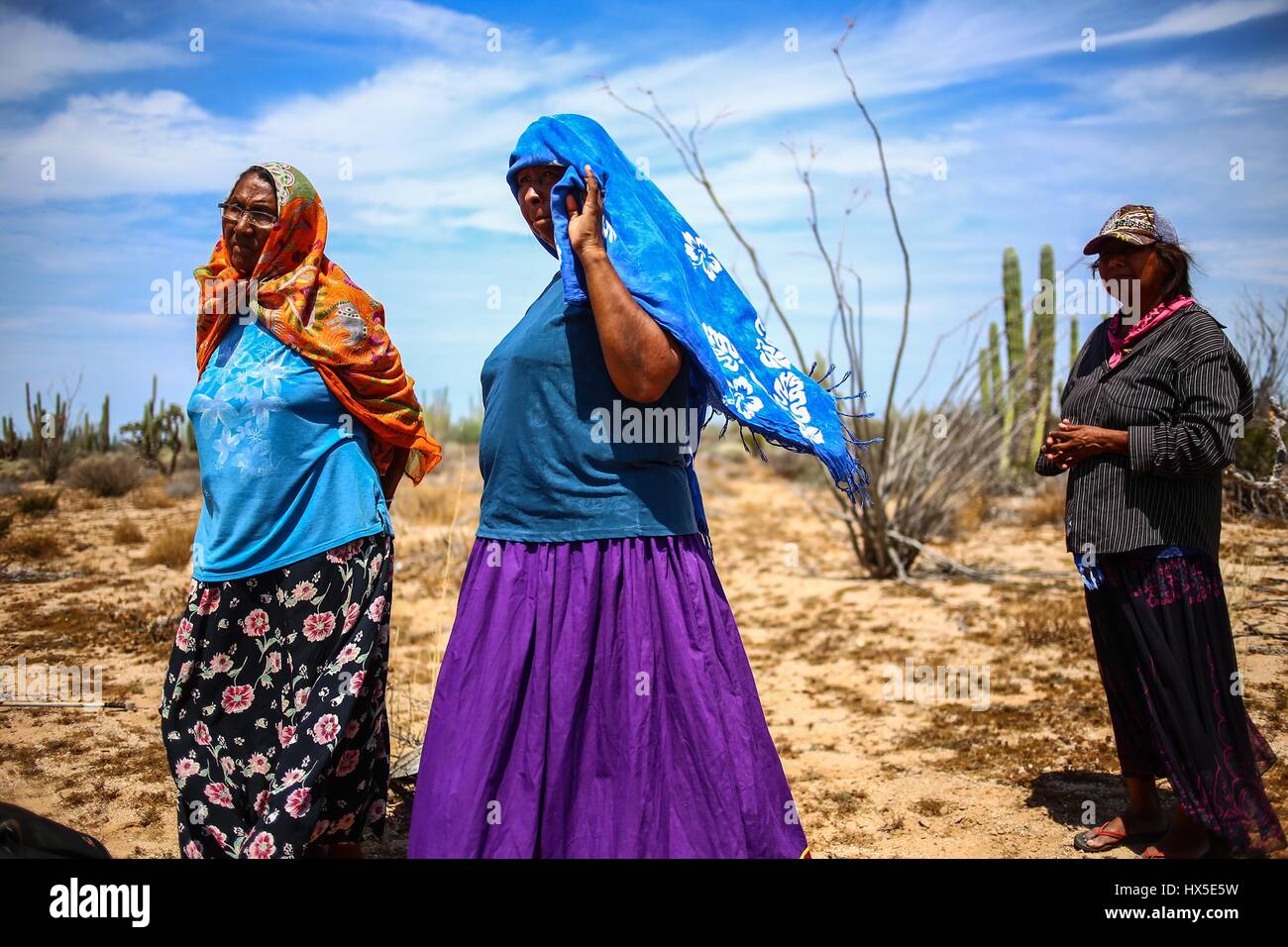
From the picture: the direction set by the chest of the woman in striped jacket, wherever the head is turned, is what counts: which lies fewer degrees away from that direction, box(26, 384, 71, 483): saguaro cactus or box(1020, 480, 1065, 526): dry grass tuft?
the saguaro cactus

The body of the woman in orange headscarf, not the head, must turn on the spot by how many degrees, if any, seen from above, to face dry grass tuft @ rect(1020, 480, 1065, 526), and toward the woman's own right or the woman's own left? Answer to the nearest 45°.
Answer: approximately 180°

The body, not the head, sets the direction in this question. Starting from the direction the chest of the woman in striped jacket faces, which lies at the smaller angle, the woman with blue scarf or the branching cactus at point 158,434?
the woman with blue scarf

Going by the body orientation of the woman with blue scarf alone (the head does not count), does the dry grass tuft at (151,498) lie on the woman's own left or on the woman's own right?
on the woman's own right

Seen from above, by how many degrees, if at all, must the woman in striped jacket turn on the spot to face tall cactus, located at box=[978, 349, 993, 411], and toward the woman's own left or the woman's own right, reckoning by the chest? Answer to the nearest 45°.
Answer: approximately 135° to the woman's own right

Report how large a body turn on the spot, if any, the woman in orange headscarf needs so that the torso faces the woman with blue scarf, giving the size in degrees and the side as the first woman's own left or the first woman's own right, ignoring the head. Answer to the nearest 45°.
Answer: approximately 90° to the first woman's own left

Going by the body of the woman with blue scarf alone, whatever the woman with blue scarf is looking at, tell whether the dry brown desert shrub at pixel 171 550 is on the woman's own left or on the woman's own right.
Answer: on the woman's own right

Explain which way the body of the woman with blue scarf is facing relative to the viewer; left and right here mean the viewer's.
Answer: facing the viewer and to the left of the viewer

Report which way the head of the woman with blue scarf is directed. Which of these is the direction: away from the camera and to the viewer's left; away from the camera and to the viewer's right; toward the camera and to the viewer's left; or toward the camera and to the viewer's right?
toward the camera and to the viewer's left

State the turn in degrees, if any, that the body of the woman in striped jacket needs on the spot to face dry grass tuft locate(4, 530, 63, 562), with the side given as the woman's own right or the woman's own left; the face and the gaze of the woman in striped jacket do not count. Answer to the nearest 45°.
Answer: approximately 45° to the woman's own right

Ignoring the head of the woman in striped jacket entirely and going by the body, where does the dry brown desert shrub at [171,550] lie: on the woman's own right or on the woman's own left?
on the woman's own right
